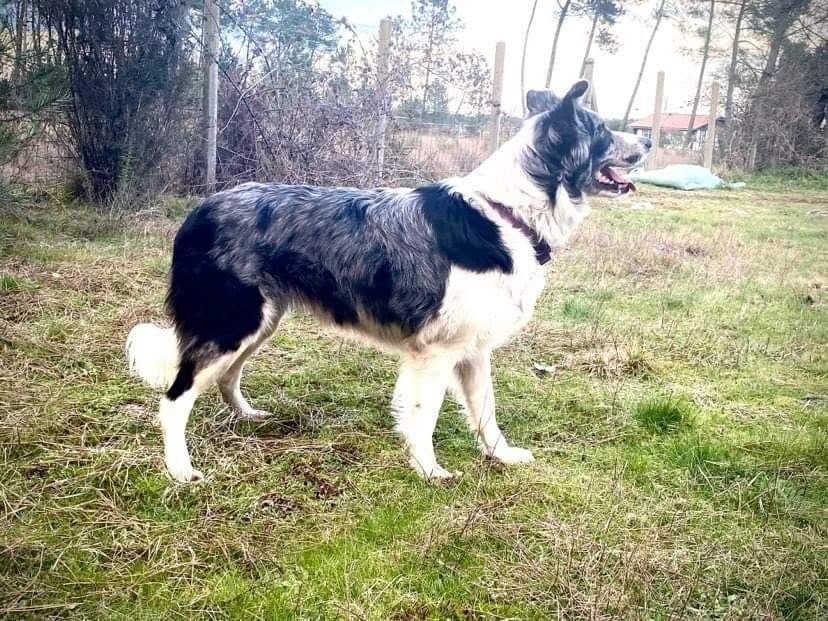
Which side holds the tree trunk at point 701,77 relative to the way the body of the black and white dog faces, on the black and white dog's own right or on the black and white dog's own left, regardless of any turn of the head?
on the black and white dog's own left

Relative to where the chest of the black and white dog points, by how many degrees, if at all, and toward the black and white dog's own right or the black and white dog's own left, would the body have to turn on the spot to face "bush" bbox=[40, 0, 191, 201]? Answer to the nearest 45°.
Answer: approximately 135° to the black and white dog's own left

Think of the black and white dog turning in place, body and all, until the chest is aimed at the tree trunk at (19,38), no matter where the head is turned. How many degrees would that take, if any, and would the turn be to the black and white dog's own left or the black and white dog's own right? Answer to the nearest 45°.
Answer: approximately 135° to the black and white dog's own left

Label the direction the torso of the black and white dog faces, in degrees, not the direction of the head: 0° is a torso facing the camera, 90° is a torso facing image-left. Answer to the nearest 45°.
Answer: approximately 270°

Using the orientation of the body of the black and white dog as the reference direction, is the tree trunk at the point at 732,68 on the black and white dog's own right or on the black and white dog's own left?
on the black and white dog's own left

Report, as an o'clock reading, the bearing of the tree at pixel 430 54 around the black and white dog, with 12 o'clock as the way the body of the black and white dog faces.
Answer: The tree is roughly at 9 o'clock from the black and white dog.

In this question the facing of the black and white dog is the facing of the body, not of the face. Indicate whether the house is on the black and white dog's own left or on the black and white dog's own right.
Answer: on the black and white dog's own left
